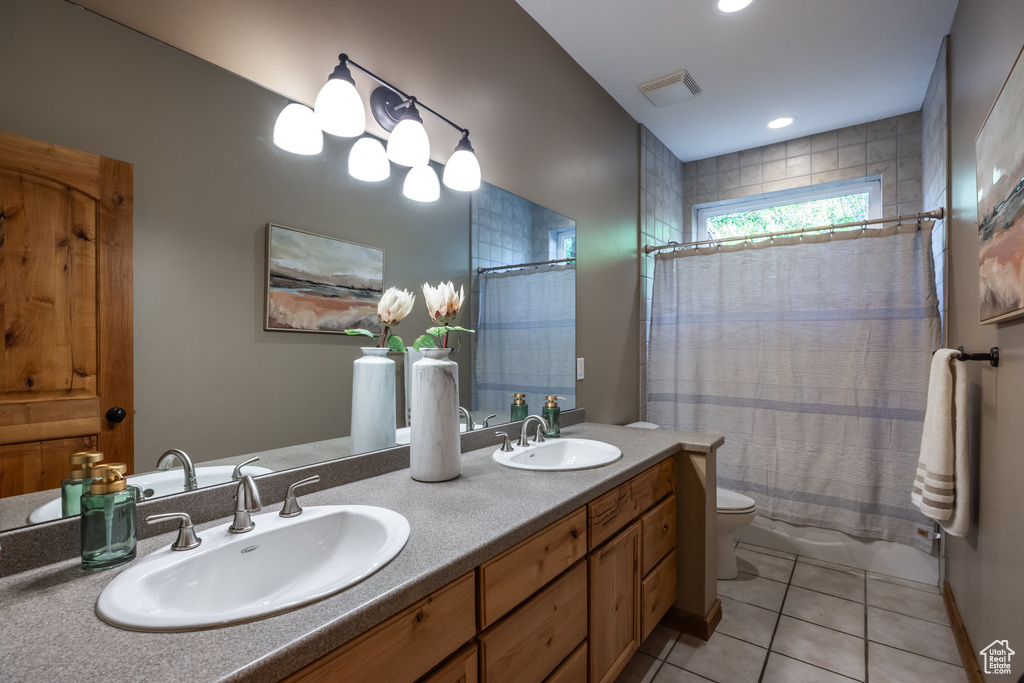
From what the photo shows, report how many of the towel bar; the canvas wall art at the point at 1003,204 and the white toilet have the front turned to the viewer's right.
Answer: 1

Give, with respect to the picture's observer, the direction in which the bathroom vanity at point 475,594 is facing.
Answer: facing the viewer and to the right of the viewer

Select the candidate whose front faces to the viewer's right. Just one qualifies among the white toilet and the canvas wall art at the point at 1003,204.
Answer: the white toilet

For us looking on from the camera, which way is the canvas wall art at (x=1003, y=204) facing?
facing to the left of the viewer

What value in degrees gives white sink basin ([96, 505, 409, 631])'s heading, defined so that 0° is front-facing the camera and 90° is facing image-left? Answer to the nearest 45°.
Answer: approximately 315°

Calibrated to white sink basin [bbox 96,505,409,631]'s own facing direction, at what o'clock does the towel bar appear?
The towel bar is roughly at 11 o'clock from the white sink basin.

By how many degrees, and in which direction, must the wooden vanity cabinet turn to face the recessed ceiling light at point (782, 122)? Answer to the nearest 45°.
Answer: approximately 90° to its left

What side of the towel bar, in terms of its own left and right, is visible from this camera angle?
left

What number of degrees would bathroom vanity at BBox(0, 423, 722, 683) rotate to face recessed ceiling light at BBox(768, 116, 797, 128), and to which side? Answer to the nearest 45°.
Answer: approximately 90° to its left

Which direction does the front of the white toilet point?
to the viewer's right

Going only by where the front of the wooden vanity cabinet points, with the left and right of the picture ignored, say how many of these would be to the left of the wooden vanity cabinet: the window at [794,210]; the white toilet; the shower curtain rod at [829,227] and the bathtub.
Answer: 4

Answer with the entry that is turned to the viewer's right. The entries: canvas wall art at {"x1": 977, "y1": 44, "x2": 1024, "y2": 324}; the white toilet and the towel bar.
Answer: the white toilet

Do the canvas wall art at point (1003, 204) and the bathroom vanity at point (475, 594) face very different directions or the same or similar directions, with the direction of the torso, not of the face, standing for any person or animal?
very different directions
